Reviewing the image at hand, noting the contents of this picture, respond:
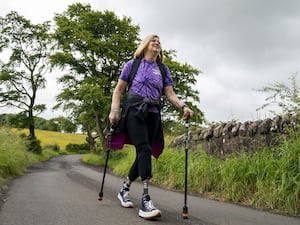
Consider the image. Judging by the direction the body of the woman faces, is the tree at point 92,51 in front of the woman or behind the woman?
behind

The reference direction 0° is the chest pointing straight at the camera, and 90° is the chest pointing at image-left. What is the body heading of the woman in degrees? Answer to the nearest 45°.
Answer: approximately 315°

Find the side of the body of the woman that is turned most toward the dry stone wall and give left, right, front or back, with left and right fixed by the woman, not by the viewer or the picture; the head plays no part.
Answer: left
